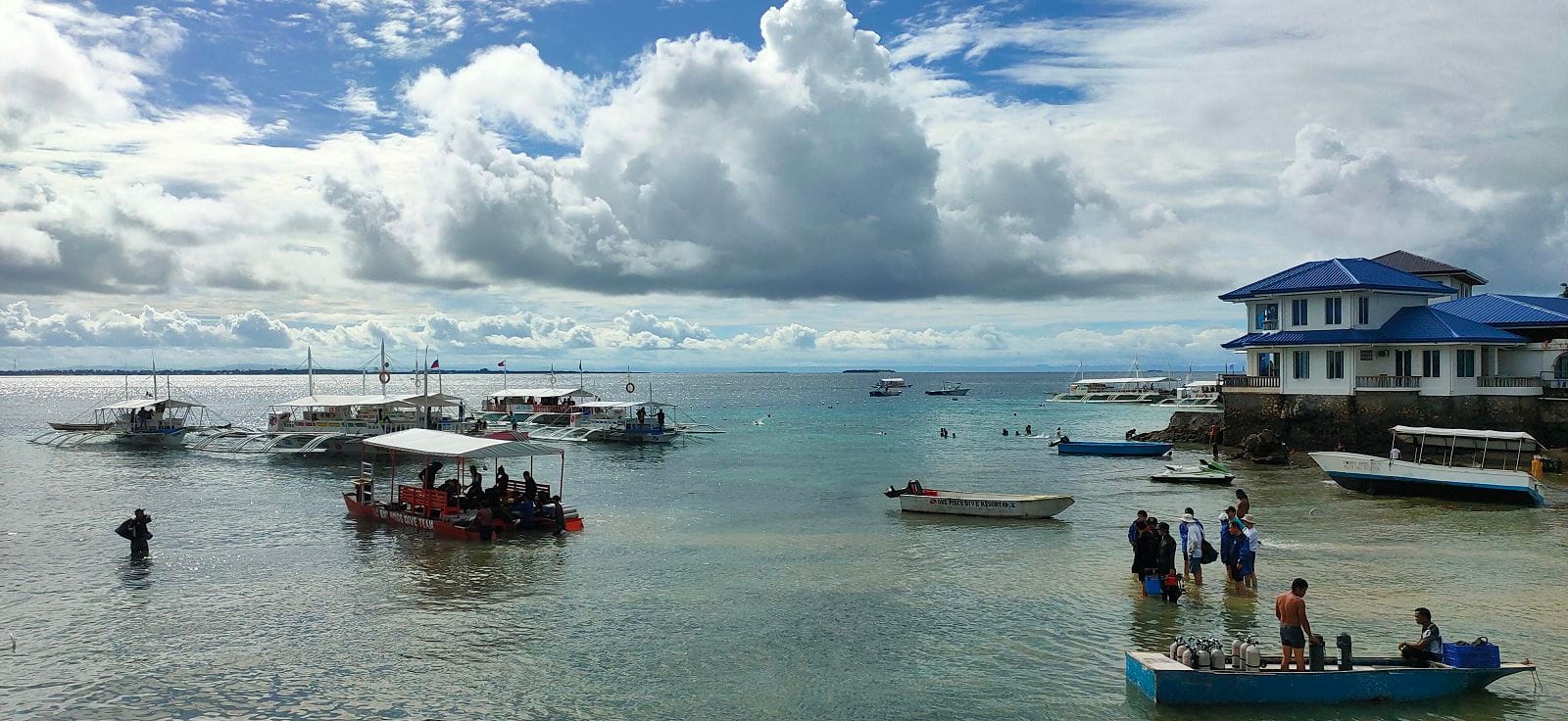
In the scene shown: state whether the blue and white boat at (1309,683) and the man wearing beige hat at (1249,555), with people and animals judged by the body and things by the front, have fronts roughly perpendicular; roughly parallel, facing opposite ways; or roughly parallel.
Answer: roughly parallel, facing opposite ways

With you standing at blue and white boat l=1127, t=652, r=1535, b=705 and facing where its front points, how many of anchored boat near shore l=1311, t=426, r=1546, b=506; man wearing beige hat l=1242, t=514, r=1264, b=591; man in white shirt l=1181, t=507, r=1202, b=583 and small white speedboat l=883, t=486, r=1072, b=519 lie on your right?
0

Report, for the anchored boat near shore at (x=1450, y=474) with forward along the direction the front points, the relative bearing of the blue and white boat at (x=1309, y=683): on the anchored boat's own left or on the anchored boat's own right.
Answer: on the anchored boat's own left

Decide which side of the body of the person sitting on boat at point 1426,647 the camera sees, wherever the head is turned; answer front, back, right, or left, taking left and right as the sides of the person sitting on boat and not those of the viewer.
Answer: left

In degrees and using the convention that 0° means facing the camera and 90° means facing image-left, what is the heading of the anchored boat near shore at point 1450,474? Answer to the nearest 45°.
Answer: approximately 90°

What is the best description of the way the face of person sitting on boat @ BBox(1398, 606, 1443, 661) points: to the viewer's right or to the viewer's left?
to the viewer's left

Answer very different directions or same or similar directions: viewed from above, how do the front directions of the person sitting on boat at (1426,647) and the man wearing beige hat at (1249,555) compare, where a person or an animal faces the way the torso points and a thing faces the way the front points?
same or similar directions

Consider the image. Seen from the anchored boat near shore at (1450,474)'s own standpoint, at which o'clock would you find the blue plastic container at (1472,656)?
The blue plastic container is roughly at 9 o'clock from the anchored boat near shore.

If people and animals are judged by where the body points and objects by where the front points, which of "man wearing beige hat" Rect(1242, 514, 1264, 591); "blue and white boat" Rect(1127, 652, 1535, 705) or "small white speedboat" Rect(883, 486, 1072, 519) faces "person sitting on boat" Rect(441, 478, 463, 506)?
the man wearing beige hat

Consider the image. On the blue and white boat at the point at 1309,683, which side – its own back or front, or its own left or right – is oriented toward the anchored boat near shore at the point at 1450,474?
left

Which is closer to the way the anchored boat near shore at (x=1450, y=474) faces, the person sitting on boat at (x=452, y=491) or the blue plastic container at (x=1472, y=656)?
the person sitting on boat

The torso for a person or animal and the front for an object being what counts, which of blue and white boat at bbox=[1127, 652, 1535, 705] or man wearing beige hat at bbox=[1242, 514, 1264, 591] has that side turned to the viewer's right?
the blue and white boat

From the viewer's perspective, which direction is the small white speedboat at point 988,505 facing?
to the viewer's right

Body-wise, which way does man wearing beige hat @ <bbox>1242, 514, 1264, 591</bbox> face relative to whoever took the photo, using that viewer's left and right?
facing to the left of the viewer

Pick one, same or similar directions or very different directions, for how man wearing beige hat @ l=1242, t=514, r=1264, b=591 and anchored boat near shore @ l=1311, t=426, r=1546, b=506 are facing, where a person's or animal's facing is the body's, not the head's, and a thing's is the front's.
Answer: same or similar directions

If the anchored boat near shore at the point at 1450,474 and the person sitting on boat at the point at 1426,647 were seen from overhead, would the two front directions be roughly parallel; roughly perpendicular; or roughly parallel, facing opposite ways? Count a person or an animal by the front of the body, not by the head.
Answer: roughly parallel

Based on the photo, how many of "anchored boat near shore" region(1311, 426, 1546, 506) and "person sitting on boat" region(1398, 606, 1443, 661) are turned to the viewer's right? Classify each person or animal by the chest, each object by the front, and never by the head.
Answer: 0

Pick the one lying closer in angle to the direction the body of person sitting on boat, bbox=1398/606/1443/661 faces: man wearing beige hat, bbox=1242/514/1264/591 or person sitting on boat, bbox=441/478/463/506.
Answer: the person sitting on boat

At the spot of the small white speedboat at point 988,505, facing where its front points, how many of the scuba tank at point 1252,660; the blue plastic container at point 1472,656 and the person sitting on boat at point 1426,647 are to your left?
0
